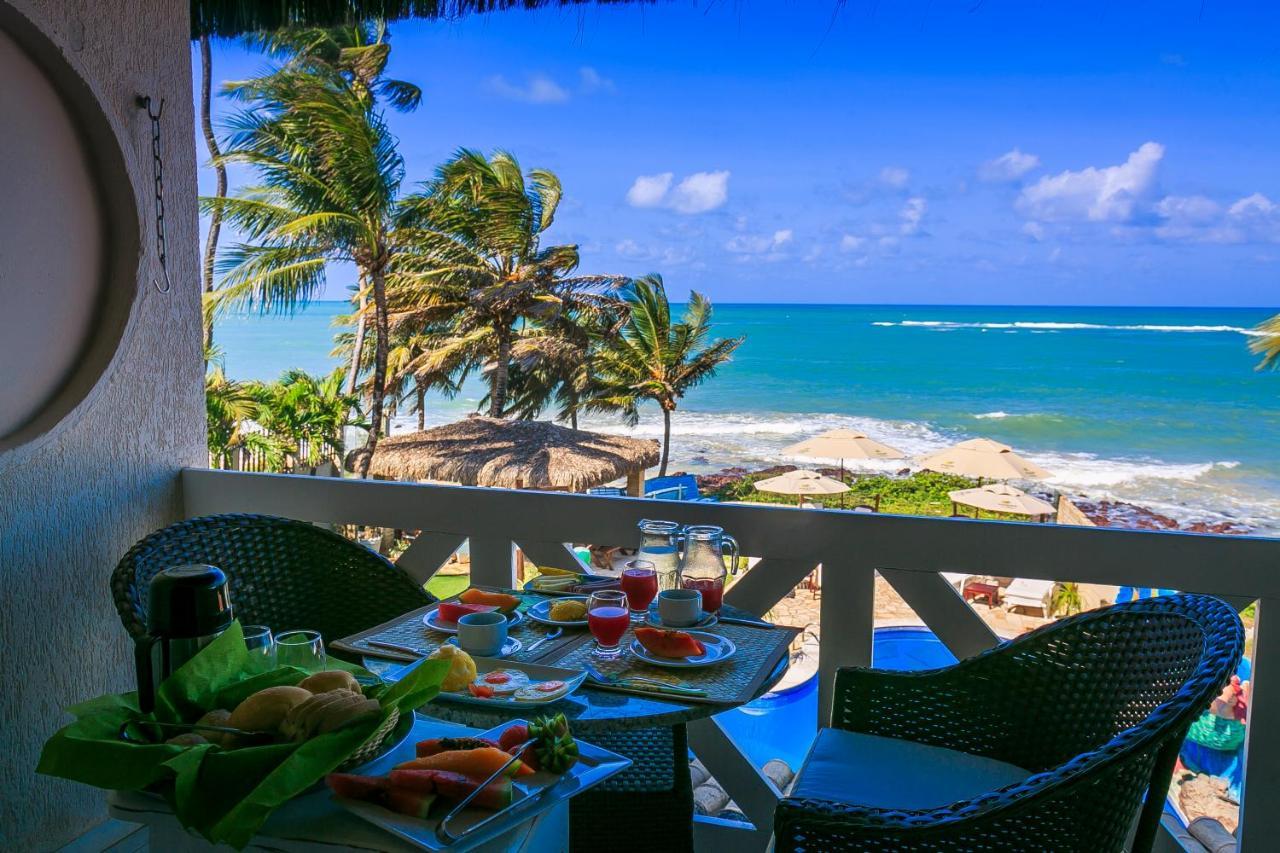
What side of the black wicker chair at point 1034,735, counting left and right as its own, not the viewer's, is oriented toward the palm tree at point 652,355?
right

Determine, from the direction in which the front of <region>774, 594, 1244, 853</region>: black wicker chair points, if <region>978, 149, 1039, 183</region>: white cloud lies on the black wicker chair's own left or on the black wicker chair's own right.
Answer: on the black wicker chair's own right

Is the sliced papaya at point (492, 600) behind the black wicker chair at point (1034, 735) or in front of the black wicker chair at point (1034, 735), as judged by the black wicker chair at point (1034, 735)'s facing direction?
in front

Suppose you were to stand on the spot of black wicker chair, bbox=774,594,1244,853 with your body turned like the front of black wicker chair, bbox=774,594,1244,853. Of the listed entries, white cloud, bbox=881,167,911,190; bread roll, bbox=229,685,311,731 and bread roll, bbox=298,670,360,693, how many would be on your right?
1

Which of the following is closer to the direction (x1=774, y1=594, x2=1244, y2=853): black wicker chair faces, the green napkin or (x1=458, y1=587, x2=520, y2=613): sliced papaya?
the sliced papaya

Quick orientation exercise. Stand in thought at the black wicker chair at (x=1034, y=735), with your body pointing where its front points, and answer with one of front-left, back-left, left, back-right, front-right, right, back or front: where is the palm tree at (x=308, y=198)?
front-right

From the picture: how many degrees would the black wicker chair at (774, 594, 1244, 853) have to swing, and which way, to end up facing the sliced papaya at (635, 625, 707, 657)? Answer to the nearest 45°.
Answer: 0° — it already faces it

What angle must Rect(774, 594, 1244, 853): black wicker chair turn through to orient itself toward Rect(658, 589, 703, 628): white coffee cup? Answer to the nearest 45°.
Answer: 0° — it already faces it

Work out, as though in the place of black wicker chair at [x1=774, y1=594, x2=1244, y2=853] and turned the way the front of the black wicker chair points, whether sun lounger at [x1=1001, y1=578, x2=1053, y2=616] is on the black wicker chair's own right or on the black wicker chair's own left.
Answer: on the black wicker chair's own right

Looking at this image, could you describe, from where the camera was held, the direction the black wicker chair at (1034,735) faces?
facing to the left of the viewer

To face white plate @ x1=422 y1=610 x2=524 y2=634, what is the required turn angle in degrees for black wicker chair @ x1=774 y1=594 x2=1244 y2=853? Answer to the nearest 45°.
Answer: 0° — it already faces it

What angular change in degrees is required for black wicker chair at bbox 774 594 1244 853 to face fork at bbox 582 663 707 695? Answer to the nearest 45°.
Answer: approximately 45° to its left

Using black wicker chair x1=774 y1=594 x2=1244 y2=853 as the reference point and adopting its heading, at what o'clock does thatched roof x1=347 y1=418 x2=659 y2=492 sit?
The thatched roof is roughly at 2 o'clock from the black wicker chair.

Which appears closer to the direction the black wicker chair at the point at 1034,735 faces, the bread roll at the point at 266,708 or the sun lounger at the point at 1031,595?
the bread roll

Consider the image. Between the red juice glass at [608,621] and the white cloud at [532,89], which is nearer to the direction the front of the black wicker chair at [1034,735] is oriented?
the red juice glass
